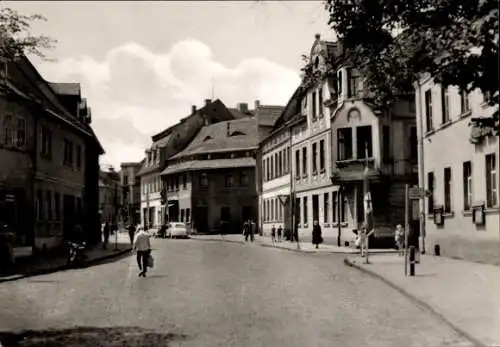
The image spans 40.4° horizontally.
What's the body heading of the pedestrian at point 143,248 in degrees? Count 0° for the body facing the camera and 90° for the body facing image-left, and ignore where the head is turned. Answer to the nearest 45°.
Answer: approximately 180°

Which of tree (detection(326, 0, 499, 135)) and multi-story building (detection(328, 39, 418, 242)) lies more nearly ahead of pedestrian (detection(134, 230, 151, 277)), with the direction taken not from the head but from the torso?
the multi-story building

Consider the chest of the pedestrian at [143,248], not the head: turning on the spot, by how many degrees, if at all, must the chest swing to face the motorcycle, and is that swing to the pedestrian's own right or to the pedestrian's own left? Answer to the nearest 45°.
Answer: approximately 45° to the pedestrian's own left

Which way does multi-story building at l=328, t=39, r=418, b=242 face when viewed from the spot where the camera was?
facing the viewer and to the left of the viewer

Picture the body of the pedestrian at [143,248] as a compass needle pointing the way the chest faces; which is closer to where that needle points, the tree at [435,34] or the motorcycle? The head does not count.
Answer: the motorcycle

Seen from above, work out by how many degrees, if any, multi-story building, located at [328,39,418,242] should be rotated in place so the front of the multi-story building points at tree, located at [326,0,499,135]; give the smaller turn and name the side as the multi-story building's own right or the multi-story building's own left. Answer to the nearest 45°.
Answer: approximately 45° to the multi-story building's own left

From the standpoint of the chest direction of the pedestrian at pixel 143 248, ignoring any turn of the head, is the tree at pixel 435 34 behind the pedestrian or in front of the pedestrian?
behind

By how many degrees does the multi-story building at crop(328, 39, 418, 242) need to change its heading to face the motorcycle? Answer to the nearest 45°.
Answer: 0° — it already faces it

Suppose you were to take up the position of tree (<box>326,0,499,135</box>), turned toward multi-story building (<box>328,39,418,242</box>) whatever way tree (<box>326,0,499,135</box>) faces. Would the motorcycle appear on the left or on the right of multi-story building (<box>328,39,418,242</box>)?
left

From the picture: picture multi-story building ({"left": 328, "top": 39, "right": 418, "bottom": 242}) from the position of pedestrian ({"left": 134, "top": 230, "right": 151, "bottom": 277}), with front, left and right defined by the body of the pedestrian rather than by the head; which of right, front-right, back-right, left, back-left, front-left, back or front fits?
front-right

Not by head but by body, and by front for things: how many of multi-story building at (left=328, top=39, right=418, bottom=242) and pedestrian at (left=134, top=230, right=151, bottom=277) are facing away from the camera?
1

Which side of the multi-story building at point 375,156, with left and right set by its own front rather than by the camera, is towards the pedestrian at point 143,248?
front

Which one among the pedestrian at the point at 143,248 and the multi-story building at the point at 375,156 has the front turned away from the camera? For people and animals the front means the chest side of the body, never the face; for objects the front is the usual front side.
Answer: the pedestrian
